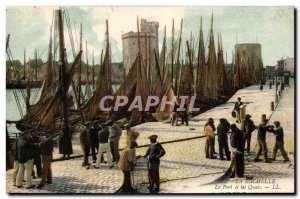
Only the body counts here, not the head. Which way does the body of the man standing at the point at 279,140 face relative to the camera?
to the viewer's left

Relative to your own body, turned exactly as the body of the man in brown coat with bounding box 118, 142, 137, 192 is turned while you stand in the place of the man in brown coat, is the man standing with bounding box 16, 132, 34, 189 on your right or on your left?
on your left

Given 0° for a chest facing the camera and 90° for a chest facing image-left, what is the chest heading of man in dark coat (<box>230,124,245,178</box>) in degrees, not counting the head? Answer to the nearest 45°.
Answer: approximately 90°

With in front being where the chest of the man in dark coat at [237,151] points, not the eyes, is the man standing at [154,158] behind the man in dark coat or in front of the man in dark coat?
in front

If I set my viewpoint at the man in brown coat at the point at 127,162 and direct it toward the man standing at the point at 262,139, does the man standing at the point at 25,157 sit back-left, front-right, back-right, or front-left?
back-left

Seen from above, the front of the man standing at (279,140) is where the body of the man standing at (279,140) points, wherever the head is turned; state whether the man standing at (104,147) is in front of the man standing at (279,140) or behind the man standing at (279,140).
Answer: in front
